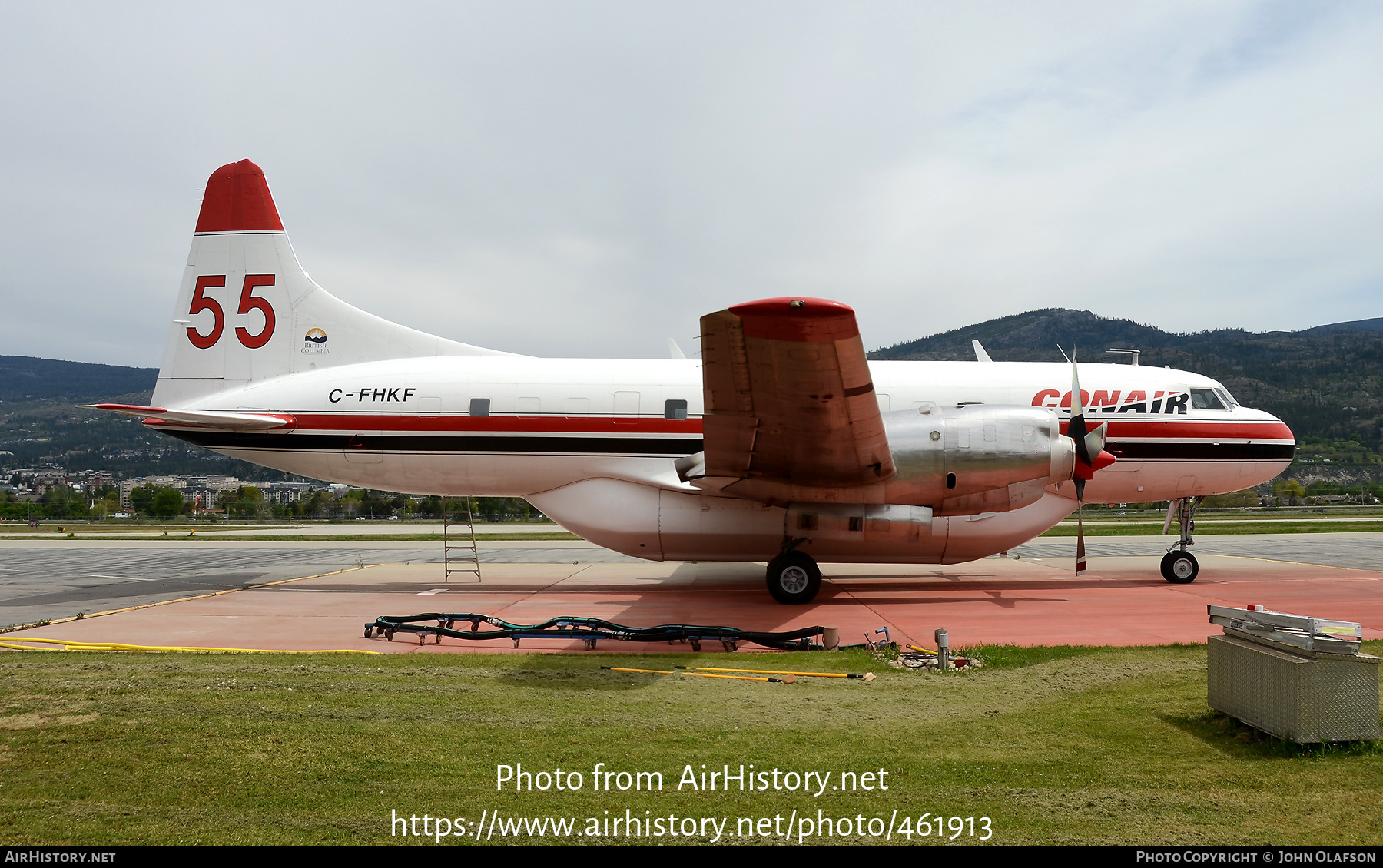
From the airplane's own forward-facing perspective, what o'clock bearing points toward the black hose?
The black hose is roughly at 3 o'clock from the airplane.

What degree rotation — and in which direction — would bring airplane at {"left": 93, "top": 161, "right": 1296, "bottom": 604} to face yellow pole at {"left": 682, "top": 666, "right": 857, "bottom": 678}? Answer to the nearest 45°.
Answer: approximately 90° to its right

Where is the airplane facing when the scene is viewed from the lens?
facing to the right of the viewer

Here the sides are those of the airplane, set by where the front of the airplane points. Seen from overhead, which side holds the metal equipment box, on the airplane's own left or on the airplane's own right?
on the airplane's own right
